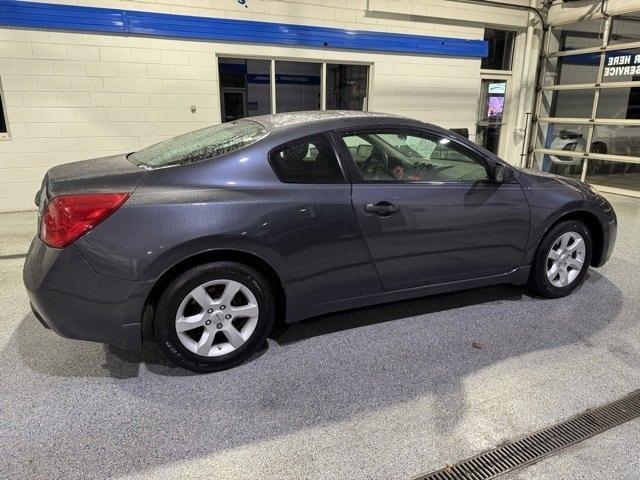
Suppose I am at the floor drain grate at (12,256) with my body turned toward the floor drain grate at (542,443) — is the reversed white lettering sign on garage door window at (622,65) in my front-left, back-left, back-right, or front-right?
front-left

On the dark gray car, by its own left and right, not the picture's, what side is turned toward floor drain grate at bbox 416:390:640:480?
right

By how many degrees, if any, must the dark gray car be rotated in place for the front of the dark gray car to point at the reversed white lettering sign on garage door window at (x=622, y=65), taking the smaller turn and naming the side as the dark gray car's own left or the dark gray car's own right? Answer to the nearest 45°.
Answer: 0° — it already faces it

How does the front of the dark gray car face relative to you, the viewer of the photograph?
facing away from the viewer and to the right of the viewer

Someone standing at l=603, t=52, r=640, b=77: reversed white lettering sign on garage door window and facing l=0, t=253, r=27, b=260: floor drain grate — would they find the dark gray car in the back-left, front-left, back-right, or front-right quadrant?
front-left

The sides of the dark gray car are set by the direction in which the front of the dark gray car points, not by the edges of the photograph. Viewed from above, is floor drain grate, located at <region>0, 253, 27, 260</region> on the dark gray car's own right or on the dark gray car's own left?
on the dark gray car's own left

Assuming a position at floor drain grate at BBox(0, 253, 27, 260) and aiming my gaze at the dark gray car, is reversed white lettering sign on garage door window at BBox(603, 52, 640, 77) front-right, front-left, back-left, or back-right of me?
front-left

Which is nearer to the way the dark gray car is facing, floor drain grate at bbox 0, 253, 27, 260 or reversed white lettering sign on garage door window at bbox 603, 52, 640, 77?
the reversed white lettering sign on garage door window
